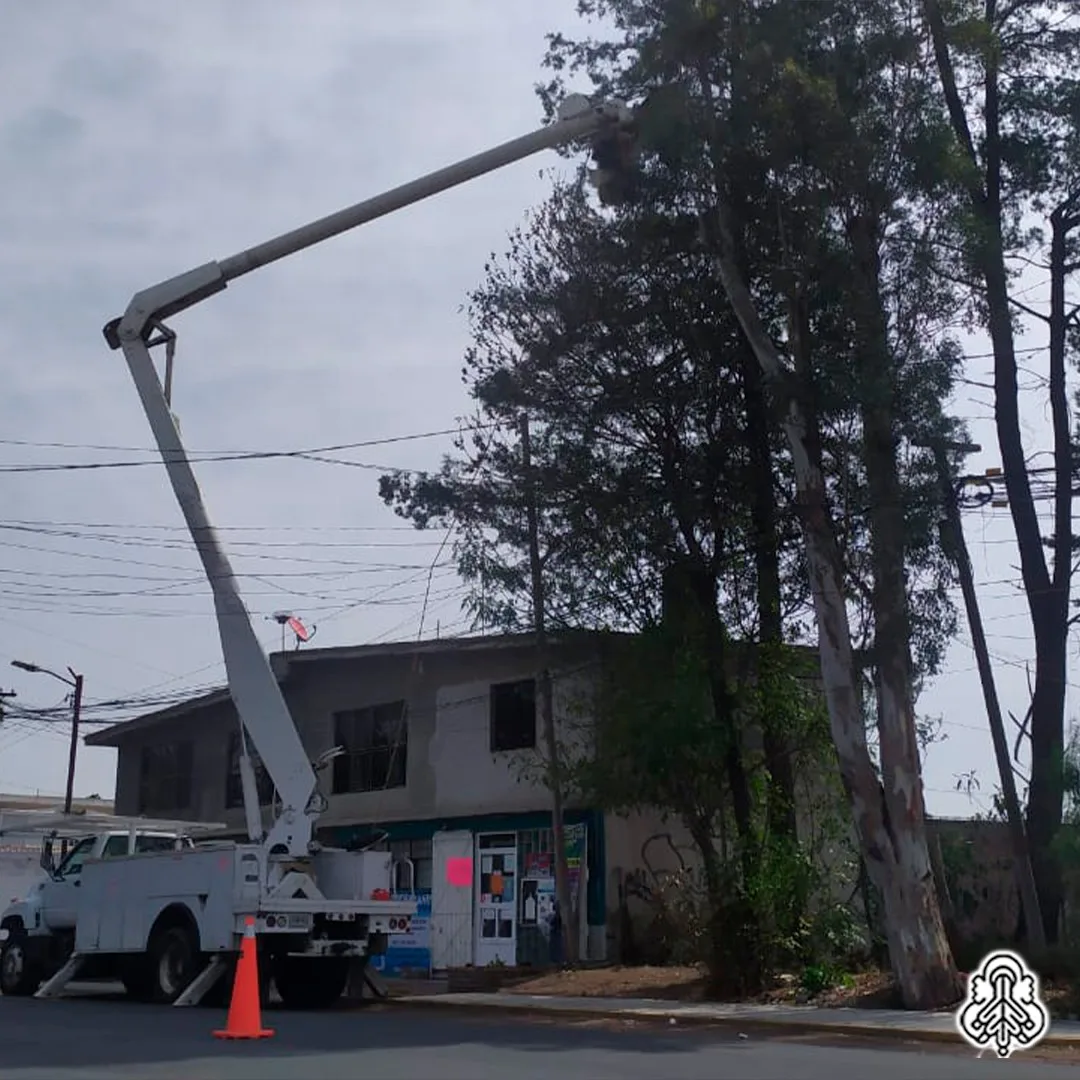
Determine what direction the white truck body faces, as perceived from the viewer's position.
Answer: facing away from the viewer and to the left of the viewer

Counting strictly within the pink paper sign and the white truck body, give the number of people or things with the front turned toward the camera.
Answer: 1

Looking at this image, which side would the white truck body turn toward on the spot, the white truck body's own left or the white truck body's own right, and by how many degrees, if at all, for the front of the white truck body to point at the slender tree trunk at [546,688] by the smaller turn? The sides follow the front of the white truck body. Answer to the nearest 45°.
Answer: approximately 90° to the white truck body's own right

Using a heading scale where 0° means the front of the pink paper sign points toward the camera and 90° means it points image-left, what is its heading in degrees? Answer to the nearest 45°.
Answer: approximately 0°

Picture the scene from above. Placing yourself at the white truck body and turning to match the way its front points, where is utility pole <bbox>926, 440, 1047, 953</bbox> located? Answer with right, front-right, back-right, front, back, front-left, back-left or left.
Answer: back-right

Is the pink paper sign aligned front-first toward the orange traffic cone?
yes

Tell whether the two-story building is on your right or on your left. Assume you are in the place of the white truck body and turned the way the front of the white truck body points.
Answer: on your right

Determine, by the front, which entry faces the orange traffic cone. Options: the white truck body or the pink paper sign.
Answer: the pink paper sign
